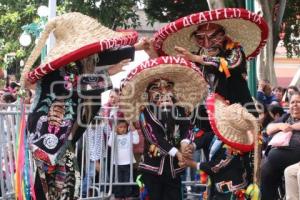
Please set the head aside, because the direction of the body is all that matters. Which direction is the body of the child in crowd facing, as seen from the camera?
toward the camera

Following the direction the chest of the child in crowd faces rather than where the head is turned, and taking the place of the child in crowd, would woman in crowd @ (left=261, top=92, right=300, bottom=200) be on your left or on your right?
on your left

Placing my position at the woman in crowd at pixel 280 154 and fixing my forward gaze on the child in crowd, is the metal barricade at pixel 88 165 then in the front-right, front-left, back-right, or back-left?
front-left

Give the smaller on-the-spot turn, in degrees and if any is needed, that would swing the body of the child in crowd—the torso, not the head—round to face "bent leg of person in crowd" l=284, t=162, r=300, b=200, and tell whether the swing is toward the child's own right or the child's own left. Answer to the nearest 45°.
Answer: approximately 45° to the child's own left
